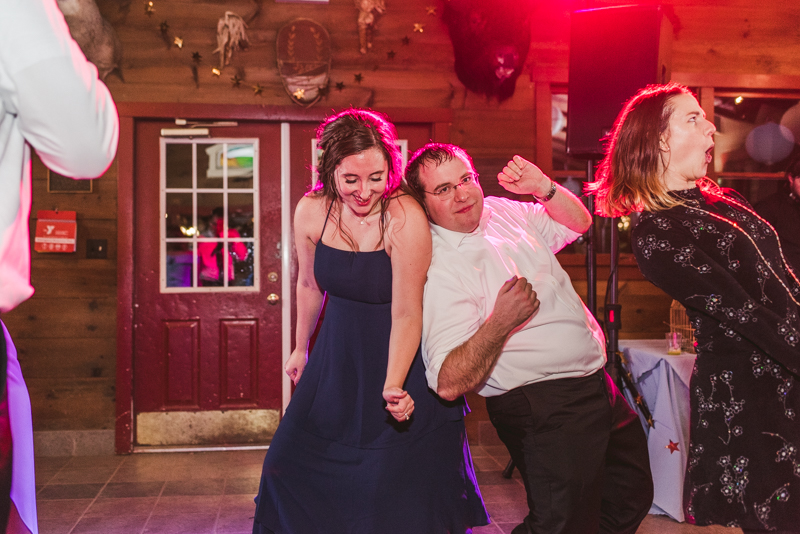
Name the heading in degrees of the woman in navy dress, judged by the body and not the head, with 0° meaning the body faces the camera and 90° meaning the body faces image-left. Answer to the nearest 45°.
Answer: approximately 0°

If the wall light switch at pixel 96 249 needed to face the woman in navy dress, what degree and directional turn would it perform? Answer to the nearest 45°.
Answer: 0° — it already faces them

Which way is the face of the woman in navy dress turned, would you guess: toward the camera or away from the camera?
toward the camera

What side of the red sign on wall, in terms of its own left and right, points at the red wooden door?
left

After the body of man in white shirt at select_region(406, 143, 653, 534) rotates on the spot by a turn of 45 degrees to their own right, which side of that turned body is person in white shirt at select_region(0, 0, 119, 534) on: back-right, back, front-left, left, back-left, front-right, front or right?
front-right

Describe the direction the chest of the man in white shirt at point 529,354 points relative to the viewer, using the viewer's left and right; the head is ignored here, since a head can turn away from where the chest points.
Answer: facing the viewer and to the right of the viewer

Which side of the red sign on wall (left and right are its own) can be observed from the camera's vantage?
front

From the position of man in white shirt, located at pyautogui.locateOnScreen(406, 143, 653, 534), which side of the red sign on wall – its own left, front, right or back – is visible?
front

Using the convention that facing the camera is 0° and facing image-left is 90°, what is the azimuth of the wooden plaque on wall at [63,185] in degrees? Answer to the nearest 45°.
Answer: approximately 0°
